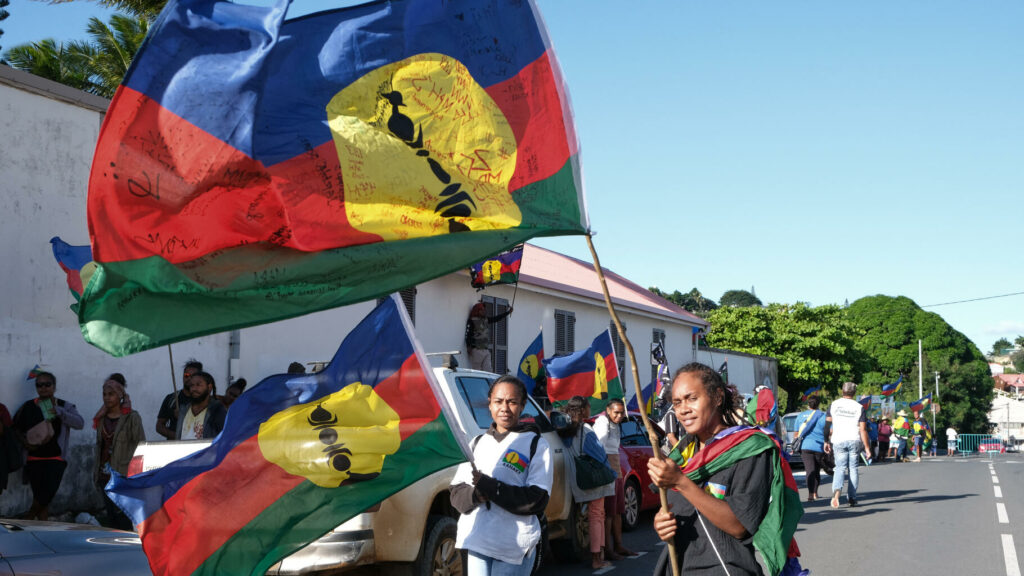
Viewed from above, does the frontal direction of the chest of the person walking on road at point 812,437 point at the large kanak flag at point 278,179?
no

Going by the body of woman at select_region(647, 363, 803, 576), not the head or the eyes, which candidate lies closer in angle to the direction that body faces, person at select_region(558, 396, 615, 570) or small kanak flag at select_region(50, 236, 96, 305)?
the small kanak flag

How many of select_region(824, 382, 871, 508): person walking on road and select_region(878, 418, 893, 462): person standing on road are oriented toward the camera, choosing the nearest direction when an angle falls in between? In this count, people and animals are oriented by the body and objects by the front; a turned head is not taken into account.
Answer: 1

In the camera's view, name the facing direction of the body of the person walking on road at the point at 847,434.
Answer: away from the camera

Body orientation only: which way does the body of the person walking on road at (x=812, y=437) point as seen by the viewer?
away from the camera

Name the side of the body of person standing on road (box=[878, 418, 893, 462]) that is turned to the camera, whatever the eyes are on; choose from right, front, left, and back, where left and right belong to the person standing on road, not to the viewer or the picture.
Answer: front

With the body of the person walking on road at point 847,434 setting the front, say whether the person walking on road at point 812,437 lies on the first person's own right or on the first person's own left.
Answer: on the first person's own left

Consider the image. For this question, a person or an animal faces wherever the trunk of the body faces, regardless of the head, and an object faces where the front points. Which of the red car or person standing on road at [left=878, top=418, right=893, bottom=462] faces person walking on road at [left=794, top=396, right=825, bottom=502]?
person standing on road at [left=878, top=418, right=893, bottom=462]

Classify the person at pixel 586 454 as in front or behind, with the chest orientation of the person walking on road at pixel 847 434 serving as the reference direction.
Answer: behind

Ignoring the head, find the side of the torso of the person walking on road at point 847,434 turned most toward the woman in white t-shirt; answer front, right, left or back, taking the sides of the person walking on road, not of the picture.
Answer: back

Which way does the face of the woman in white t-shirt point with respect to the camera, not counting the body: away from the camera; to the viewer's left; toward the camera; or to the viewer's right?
toward the camera

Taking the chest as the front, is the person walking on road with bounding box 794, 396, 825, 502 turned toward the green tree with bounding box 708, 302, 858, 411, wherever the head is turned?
yes

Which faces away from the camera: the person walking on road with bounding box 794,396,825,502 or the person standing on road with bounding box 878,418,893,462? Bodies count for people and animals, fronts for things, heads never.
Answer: the person walking on road with bounding box 794,396,825,502

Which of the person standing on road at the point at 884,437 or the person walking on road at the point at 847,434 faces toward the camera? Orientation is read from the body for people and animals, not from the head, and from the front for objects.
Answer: the person standing on road at the point at 884,437
